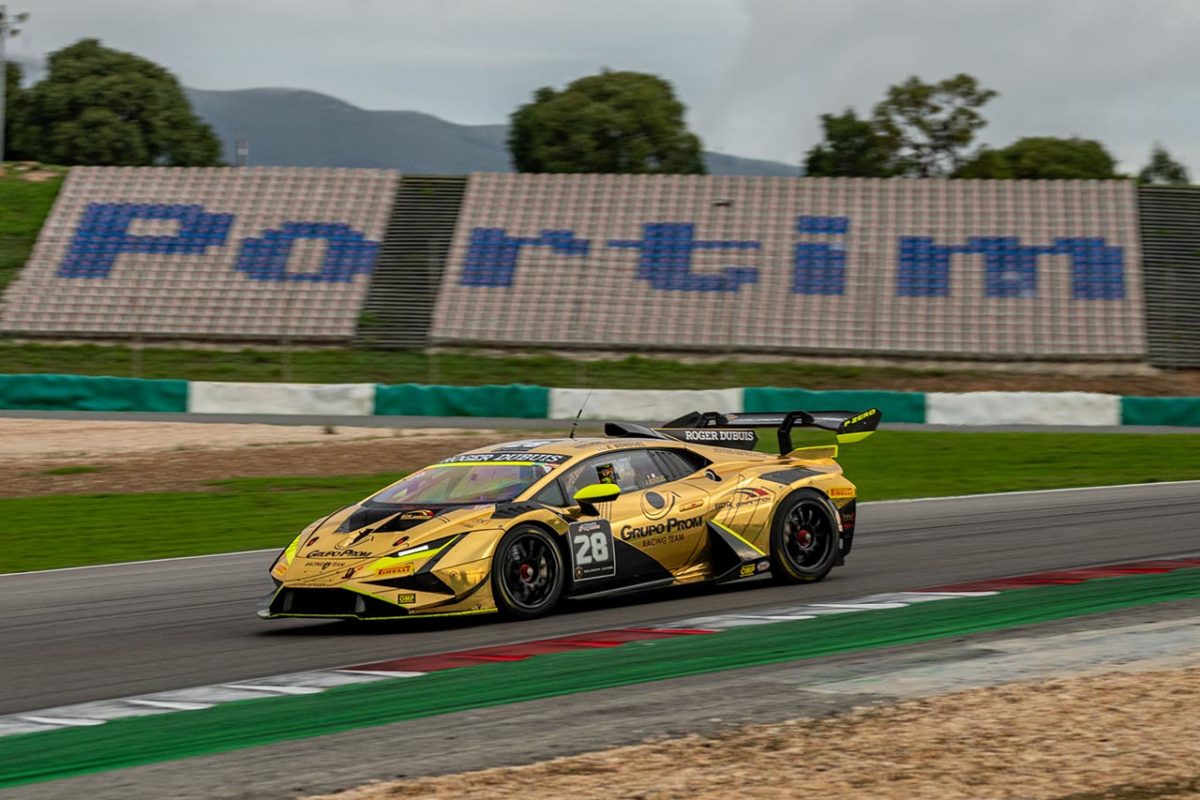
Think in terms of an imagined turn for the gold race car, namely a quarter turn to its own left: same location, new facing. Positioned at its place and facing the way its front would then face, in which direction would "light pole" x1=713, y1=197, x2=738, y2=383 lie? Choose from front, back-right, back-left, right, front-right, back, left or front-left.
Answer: back-left

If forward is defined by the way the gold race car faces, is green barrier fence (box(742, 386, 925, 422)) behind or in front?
behind

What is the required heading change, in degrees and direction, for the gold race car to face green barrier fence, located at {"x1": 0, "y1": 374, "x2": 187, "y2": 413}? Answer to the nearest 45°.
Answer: approximately 90° to its right

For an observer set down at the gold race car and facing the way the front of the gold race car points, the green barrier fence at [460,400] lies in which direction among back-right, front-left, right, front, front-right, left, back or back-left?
back-right

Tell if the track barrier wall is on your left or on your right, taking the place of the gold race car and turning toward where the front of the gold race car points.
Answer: on your right

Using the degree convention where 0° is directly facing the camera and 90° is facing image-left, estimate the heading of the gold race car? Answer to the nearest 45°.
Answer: approximately 45°
